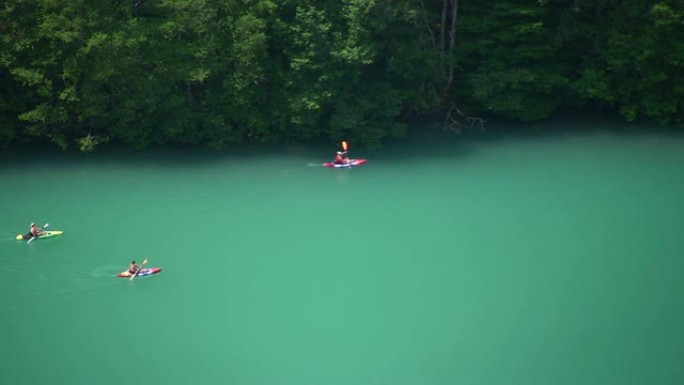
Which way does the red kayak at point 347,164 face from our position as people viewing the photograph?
facing to the right of the viewer

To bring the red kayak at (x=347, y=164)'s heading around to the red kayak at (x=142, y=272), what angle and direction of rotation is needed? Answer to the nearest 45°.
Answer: approximately 135° to its right

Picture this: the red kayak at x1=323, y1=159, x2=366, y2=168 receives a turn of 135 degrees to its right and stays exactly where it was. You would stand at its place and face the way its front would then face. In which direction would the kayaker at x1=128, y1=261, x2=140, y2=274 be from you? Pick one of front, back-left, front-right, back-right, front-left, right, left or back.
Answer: front

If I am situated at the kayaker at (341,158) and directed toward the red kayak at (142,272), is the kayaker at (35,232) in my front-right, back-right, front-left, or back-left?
front-right

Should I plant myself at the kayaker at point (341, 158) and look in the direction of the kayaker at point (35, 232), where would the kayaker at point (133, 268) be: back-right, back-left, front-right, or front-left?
front-left

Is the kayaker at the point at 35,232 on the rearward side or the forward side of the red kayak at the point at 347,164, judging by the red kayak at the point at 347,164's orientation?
on the rearward side
